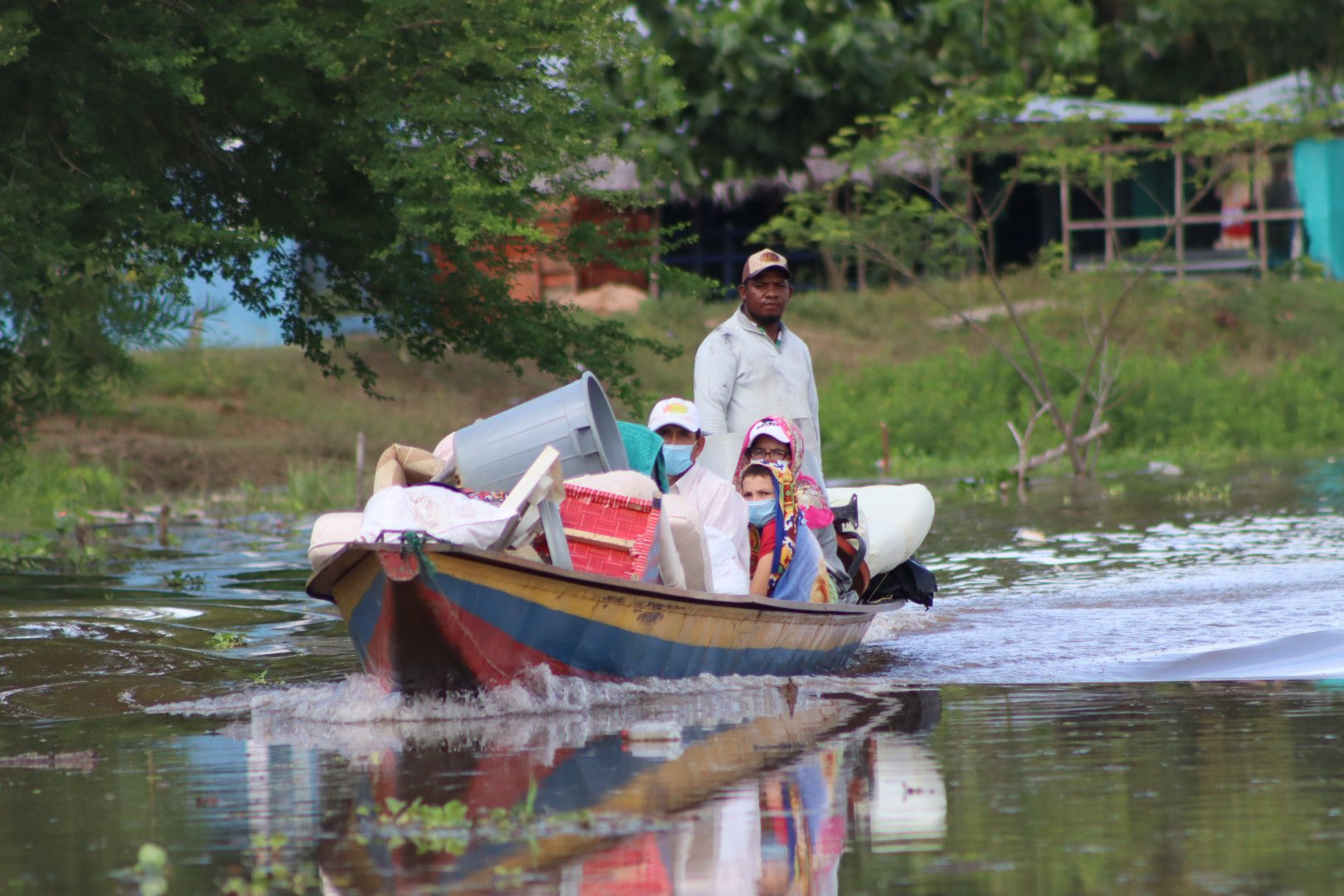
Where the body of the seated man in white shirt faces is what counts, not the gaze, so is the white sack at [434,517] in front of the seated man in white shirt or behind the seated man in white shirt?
in front

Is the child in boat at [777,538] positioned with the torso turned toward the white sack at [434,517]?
yes

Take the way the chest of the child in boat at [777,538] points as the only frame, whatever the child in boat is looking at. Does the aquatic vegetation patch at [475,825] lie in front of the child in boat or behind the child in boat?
in front

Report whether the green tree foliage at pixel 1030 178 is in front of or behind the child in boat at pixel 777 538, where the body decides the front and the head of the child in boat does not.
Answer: behind

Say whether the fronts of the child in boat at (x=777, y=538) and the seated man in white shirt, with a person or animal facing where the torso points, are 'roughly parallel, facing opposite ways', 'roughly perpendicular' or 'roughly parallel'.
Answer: roughly parallel

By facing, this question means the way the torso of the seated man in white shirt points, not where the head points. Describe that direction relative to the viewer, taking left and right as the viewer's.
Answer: facing the viewer and to the left of the viewer

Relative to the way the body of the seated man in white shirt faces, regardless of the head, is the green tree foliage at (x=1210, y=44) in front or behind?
behind

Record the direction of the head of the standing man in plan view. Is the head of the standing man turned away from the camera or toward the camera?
toward the camera

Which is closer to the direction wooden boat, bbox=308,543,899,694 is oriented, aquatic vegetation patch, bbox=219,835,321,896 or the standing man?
the aquatic vegetation patch

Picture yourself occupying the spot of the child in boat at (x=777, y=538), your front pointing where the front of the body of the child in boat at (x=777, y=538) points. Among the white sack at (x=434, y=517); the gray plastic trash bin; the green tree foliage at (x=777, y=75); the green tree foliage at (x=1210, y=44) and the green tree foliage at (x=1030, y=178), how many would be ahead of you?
2

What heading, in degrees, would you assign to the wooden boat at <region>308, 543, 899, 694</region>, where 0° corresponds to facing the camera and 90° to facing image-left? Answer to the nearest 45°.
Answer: approximately 45°

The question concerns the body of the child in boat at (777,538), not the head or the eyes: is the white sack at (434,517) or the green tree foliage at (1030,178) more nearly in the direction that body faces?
the white sack
